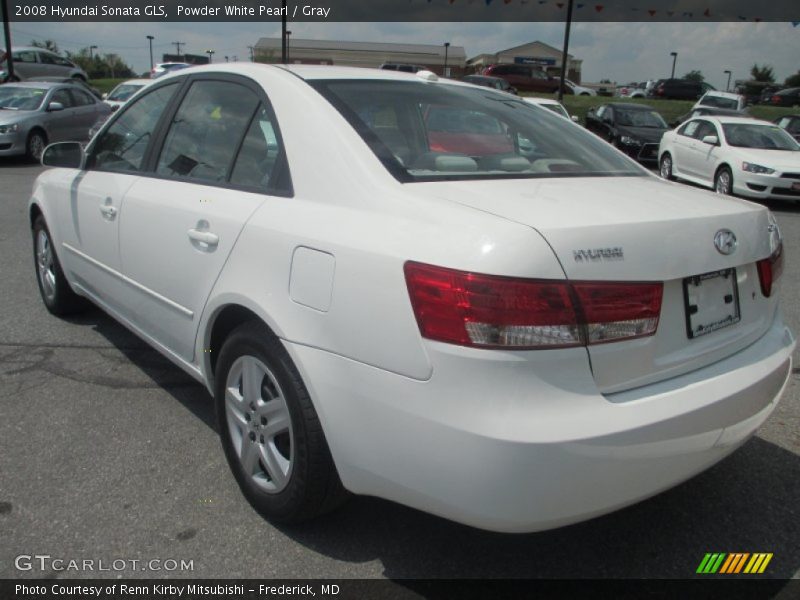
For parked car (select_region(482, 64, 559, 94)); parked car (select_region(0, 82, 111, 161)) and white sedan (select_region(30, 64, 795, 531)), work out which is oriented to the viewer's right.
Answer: parked car (select_region(482, 64, 559, 94))

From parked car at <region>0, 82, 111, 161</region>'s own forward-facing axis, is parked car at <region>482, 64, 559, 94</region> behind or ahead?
behind

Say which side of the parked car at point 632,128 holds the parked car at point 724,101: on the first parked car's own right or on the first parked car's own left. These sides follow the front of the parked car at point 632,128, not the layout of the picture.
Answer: on the first parked car's own left

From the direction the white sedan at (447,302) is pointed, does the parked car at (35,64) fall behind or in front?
in front

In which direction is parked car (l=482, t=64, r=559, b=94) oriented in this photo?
to the viewer's right

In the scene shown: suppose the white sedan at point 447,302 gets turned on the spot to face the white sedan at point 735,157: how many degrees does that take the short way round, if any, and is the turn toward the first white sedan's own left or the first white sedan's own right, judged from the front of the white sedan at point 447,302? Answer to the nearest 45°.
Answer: approximately 90° to the first white sedan's own right

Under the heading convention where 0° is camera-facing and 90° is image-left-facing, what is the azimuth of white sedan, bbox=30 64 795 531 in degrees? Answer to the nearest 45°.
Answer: approximately 135°

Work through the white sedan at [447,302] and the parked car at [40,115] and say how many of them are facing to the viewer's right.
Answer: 0

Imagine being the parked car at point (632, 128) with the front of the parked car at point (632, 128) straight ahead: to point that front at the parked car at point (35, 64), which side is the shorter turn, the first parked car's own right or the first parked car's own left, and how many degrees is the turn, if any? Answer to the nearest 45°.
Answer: approximately 135° to the first parked car's own right

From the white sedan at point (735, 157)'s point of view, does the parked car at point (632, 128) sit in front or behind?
behind

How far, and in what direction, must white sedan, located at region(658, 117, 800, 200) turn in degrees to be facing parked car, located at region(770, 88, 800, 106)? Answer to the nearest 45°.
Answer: approximately 135° to its left
